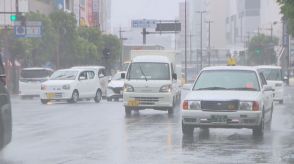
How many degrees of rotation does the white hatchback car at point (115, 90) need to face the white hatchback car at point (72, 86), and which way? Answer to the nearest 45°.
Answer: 0° — it already faces it

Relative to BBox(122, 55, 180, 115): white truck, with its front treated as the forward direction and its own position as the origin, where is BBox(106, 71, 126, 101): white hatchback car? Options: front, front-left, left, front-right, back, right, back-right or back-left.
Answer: back

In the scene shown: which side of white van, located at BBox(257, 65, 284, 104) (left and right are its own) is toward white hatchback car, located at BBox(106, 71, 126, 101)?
right

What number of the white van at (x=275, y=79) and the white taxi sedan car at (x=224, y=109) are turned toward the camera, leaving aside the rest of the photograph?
2

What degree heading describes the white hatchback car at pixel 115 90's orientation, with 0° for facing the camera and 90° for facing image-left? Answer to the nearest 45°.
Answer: approximately 45°

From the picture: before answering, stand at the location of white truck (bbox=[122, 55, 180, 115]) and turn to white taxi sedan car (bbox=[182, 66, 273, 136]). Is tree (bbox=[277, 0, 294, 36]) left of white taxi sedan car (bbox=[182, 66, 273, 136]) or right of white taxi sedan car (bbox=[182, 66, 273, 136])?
left

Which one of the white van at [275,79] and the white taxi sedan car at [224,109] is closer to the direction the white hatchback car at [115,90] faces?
the white taxi sedan car

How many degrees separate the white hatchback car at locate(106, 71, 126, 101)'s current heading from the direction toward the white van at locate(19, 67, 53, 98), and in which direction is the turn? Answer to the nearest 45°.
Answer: approximately 90° to its right
